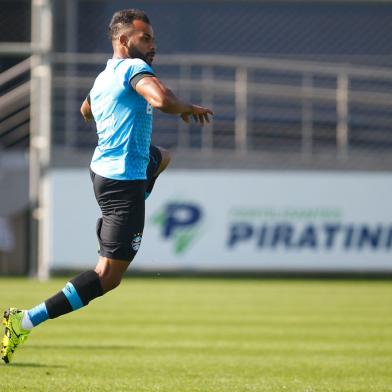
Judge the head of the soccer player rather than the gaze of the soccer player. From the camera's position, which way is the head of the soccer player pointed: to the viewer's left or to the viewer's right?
to the viewer's right

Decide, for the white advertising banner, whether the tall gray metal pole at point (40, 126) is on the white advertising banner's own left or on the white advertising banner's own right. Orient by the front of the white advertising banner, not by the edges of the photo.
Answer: on the white advertising banner's own right

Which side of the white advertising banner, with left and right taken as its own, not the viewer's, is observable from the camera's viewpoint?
front

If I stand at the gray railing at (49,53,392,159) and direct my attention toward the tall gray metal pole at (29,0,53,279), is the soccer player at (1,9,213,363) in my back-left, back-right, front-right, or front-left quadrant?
front-left

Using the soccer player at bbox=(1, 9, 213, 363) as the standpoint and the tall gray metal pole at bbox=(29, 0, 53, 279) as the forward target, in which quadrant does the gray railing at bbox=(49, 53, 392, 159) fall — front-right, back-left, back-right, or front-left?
front-right

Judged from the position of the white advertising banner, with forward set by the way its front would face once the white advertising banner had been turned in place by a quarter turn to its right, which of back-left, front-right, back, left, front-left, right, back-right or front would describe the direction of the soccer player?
left
